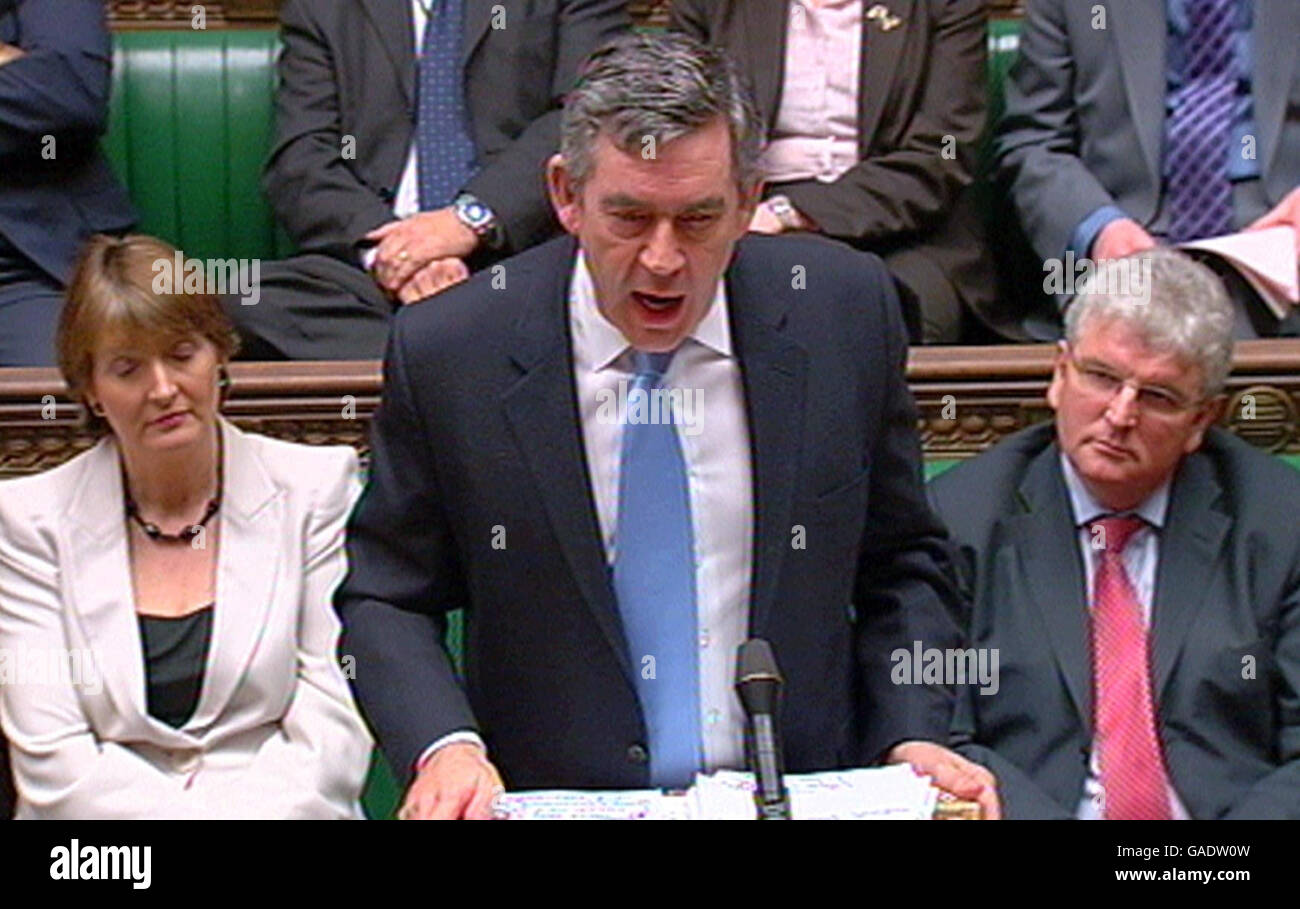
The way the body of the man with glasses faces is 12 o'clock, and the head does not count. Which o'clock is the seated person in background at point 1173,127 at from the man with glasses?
The seated person in background is roughly at 6 o'clock from the man with glasses.

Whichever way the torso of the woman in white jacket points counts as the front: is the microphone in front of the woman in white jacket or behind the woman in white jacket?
in front

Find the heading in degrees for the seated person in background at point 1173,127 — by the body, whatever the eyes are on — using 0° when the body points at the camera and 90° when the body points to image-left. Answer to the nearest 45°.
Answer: approximately 0°

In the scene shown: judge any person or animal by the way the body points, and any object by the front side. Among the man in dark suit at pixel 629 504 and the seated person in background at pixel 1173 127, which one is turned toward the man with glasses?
the seated person in background

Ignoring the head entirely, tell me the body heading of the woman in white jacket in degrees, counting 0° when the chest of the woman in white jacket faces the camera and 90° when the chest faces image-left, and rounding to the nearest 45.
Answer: approximately 0°

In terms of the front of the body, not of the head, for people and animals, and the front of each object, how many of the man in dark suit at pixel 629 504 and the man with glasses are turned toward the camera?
2
